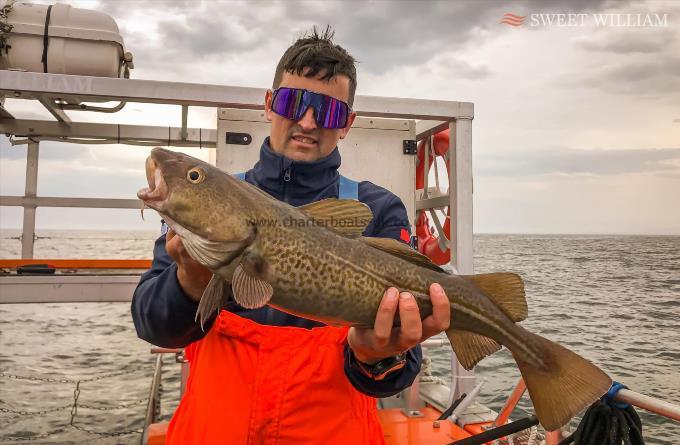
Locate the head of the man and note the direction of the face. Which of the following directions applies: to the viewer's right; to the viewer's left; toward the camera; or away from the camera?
toward the camera

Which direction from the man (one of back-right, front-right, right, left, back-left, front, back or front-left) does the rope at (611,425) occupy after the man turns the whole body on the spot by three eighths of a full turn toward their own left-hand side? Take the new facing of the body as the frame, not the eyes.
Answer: front-right

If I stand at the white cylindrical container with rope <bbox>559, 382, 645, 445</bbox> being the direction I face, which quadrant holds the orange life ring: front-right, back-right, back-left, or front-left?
front-left

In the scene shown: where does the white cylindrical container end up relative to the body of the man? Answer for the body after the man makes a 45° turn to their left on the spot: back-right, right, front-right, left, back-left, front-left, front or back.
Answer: back

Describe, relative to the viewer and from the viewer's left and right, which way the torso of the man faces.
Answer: facing the viewer

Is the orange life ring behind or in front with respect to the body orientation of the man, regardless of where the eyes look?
behind
